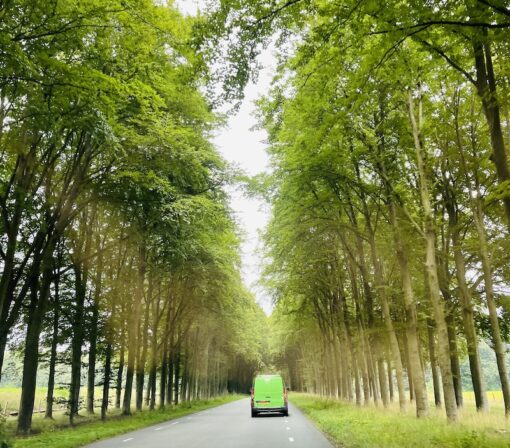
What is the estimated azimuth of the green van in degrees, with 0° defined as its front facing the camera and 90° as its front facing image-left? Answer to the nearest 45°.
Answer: approximately 180°
